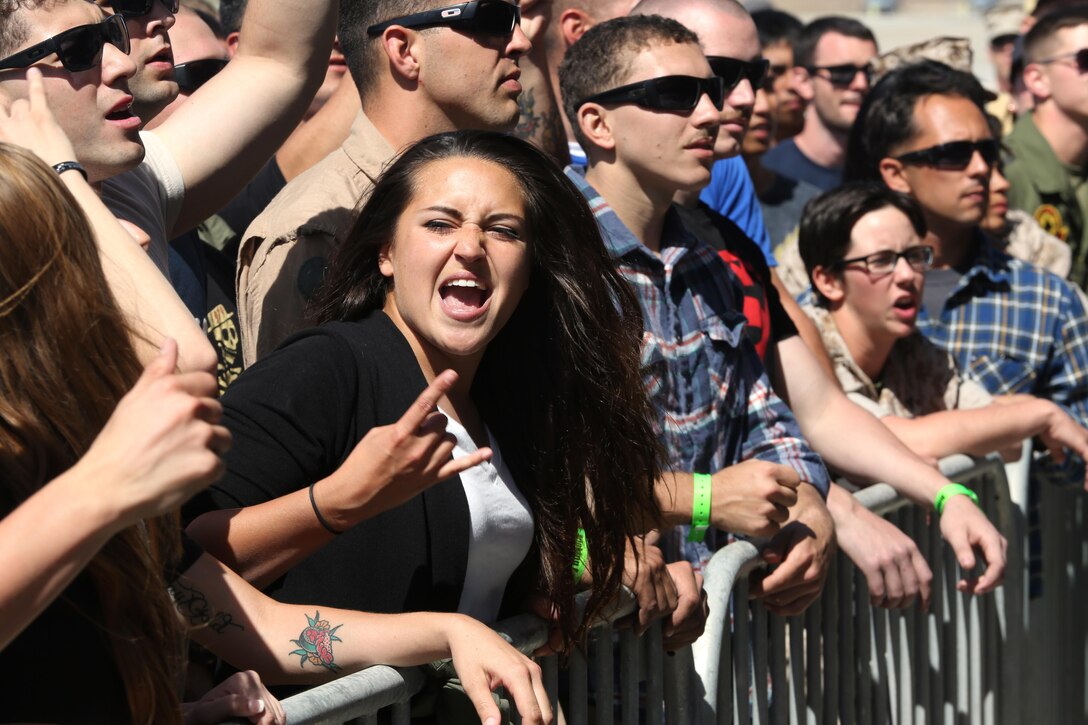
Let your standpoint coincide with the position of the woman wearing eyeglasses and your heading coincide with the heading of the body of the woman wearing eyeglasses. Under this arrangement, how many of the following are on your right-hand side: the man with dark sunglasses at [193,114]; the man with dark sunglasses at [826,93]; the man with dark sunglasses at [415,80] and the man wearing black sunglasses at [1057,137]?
2

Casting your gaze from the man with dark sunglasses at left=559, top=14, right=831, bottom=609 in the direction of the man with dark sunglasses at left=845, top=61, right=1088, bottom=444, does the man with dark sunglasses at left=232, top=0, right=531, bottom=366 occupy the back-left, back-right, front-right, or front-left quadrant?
back-left
